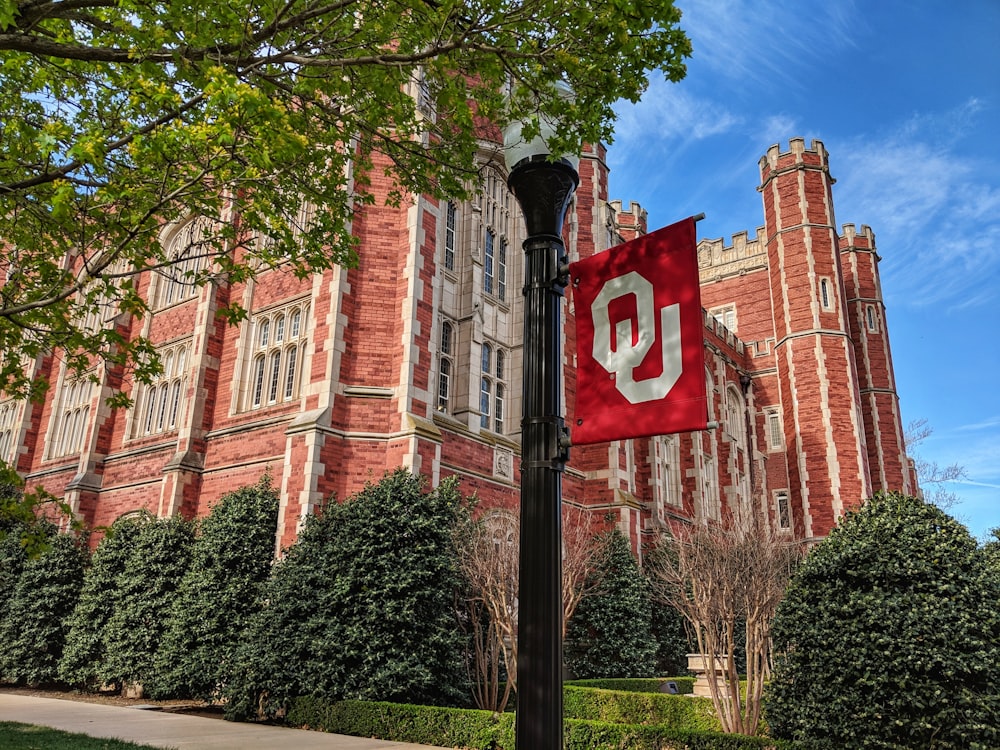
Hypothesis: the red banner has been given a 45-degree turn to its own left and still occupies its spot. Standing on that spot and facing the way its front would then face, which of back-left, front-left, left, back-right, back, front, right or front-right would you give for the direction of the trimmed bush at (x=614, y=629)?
back

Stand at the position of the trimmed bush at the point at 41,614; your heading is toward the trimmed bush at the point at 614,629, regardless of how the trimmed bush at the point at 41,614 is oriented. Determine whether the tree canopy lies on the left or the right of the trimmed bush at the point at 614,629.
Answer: right

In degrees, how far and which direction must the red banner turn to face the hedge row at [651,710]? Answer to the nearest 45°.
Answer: approximately 135° to its right

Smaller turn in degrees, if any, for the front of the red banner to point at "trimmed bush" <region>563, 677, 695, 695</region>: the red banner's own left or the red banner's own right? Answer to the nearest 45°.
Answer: approximately 135° to the red banner's own right

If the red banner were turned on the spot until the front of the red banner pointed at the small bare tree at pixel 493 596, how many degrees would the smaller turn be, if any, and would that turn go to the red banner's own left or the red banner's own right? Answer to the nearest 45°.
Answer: approximately 135° to the red banner's own right

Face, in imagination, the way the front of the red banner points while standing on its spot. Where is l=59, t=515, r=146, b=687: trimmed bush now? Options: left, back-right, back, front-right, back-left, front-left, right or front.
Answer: right

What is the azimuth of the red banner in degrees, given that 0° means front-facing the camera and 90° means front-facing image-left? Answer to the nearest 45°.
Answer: approximately 45°

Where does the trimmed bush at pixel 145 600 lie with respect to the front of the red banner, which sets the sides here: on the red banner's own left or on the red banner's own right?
on the red banner's own right

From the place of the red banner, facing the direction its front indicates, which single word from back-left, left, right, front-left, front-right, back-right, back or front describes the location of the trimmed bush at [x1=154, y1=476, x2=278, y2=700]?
right

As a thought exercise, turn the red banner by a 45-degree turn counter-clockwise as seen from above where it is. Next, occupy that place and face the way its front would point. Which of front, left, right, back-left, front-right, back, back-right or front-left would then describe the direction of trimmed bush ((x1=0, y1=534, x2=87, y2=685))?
back-right

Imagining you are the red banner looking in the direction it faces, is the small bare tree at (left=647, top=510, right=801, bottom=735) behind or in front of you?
behind
